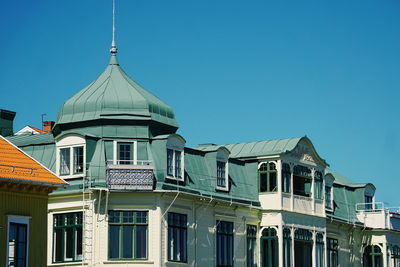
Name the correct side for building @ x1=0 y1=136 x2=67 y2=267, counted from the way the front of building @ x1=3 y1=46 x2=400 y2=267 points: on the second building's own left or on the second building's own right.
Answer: on the second building's own right

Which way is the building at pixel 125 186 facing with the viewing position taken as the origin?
facing the viewer and to the right of the viewer
